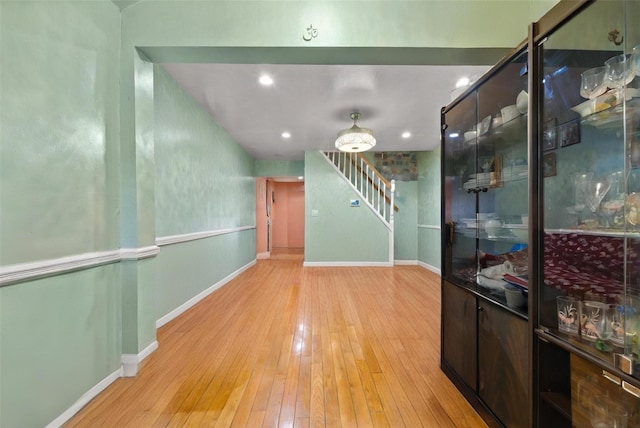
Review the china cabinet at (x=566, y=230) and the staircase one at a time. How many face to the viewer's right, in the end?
1

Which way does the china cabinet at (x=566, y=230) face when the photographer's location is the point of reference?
facing the viewer and to the left of the viewer

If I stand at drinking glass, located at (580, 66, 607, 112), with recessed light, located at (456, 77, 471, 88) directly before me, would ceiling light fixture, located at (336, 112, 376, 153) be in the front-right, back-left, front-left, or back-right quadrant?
front-left

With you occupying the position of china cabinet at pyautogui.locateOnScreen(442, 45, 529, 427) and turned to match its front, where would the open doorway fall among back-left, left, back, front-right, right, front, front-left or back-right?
right

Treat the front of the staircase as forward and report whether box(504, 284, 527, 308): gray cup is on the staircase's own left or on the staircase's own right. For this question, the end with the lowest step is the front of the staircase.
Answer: on the staircase's own right

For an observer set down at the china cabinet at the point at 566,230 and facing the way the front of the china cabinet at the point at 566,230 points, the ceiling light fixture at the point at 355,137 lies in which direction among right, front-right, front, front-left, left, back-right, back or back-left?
right

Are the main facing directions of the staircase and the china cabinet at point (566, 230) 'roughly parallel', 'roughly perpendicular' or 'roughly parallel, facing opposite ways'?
roughly parallel, facing opposite ways

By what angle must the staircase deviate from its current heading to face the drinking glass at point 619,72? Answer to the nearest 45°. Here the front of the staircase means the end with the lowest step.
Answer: approximately 90° to its right

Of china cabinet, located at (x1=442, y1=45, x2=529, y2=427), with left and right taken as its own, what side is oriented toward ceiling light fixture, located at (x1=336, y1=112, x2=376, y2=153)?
right

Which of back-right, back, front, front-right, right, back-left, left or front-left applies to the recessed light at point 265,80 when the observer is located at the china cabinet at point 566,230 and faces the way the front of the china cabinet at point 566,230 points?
front-right

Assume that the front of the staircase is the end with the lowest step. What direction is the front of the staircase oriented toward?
to the viewer's right

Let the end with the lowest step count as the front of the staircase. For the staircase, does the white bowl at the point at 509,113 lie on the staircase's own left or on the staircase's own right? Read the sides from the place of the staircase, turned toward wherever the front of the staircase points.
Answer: on the staircase's own right

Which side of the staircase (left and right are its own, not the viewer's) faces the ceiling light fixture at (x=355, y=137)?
right

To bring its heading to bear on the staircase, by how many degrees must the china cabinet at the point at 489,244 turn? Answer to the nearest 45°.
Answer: approximately 90° to its right
